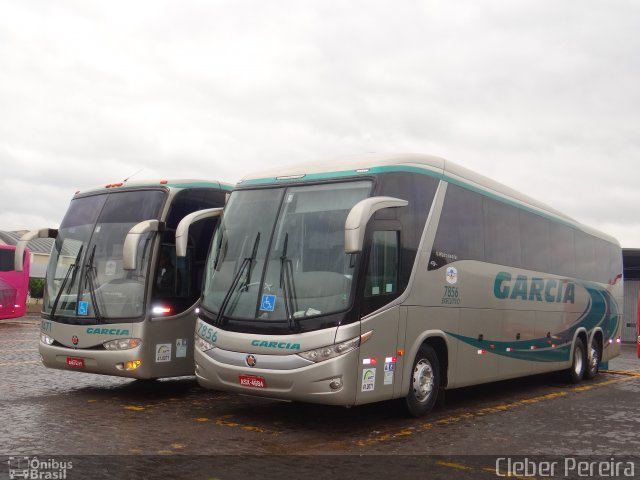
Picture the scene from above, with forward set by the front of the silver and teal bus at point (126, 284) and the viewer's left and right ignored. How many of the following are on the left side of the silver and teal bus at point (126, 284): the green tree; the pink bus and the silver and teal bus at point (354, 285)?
1

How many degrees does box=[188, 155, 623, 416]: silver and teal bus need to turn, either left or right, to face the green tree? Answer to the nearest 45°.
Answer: approximately 90° to its right

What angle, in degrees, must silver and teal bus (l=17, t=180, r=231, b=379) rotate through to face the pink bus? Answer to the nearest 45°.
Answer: approximately 135° to its right

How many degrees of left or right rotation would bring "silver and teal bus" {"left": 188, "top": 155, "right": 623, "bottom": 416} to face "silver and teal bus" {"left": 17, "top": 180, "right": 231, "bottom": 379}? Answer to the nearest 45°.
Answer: approximately 45° to its right

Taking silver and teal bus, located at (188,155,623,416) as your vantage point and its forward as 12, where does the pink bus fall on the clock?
The pink bus is roughly at 3 o'clock from the silver and teal bus.

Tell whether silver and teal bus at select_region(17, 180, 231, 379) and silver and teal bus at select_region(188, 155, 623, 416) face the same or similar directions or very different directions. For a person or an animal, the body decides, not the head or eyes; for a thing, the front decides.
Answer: same or similar directions

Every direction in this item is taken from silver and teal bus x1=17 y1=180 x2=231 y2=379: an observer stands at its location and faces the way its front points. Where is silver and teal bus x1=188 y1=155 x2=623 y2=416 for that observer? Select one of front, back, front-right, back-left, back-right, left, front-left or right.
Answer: left

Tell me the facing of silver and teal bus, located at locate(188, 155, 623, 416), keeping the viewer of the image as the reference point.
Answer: facing the viewer and to the left of the viewer

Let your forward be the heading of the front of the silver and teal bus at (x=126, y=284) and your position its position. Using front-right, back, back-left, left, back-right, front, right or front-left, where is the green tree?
back-right

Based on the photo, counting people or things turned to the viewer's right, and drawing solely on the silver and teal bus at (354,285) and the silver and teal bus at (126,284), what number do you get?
0

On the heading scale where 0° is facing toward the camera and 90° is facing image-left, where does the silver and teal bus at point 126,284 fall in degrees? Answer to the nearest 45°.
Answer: approximately 45°
